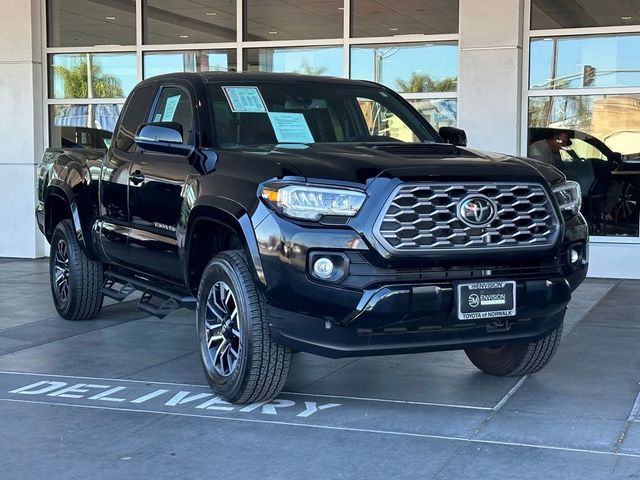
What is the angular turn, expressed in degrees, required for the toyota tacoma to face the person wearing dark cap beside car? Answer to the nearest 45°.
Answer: approximately 90° to its left

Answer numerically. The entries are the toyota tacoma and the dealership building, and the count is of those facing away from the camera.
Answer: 0

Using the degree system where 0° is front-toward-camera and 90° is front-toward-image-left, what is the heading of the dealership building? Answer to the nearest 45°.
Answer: approximately 0°

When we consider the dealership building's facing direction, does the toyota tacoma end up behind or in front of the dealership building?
in front

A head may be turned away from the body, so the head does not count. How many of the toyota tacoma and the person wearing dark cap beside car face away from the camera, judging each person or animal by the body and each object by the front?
0
